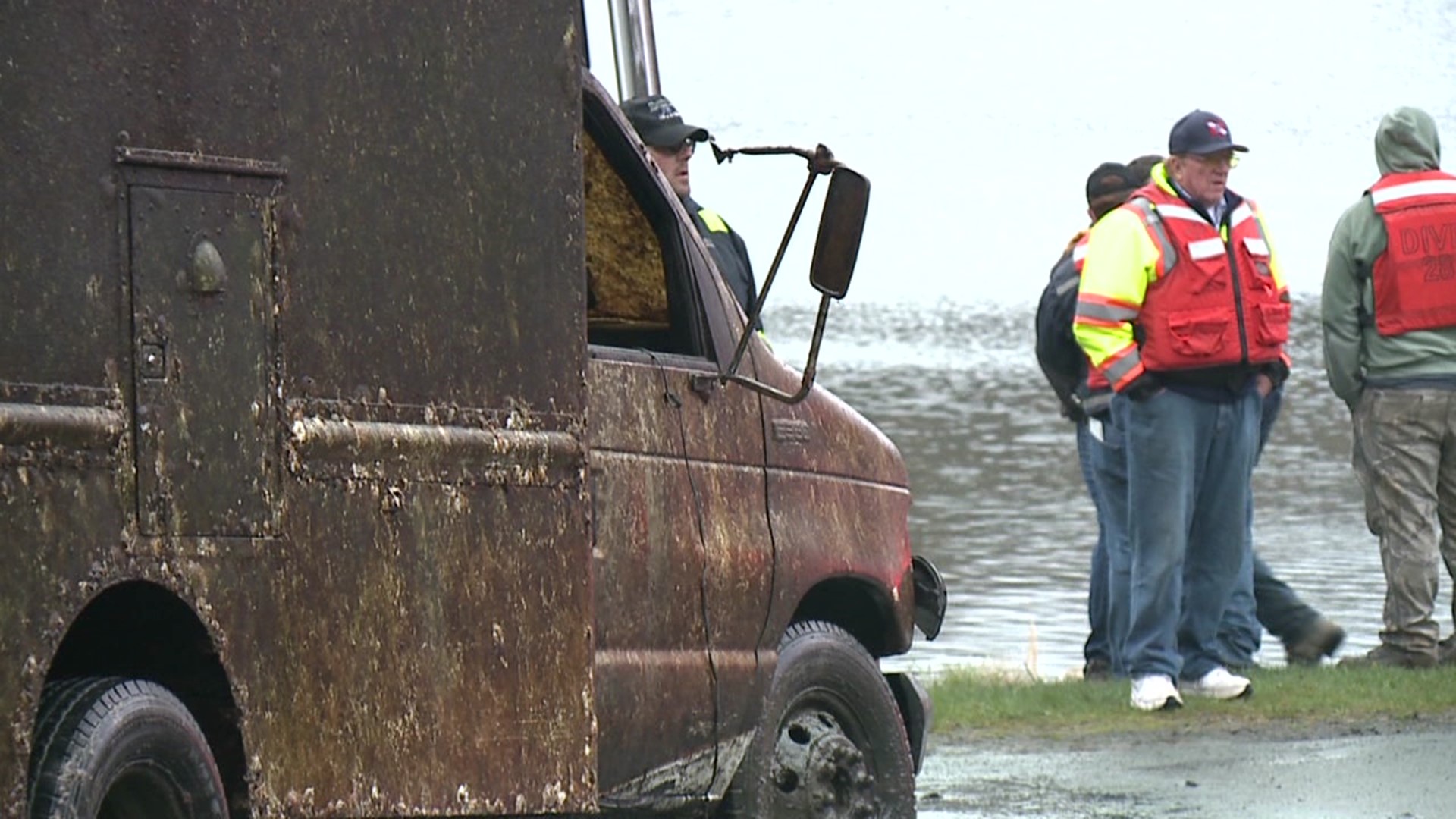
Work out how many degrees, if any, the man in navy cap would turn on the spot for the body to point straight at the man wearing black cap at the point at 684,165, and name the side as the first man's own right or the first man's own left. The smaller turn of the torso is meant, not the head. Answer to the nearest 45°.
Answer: approximately 90° to the first man's own right

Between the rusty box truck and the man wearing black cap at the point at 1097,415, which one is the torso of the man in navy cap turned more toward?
the rusty box truck

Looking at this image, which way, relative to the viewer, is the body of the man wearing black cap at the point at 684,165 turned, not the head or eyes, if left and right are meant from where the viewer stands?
facing the viewer and to the right of the viewer

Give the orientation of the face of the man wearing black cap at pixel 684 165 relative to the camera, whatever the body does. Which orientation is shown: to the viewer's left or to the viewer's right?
to the viewer's right

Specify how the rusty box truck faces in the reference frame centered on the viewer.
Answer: facing away from the viewer and to the right of the viewer

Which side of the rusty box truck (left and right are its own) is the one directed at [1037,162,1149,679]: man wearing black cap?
front

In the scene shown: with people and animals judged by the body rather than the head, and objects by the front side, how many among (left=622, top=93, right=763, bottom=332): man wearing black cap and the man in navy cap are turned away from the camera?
0
